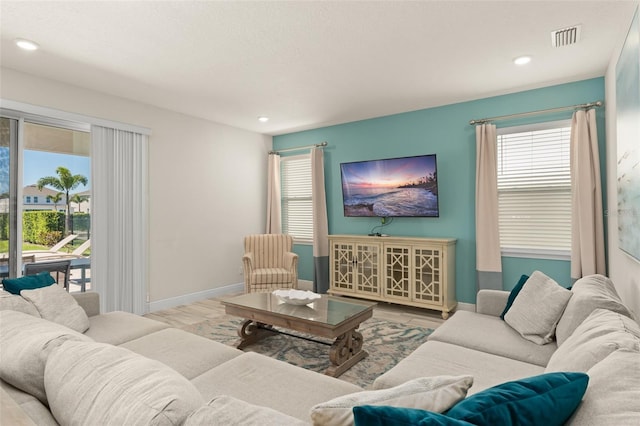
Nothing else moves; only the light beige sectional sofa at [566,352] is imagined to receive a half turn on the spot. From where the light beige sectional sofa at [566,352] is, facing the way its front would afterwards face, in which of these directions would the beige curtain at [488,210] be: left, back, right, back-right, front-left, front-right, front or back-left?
left

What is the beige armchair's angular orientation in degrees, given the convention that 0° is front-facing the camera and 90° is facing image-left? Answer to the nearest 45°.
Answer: approximately 0°

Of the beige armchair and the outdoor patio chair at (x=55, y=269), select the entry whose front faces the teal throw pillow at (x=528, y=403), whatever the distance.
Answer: the beige armchair

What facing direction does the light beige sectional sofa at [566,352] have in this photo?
to the viewer's left

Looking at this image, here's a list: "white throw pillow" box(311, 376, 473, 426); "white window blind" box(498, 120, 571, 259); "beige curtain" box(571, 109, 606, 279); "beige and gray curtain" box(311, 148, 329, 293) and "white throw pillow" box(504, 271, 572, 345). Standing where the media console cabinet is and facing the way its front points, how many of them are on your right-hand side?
1

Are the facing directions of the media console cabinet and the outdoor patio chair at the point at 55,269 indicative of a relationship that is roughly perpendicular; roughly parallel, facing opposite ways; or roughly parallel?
roughly perpendicular

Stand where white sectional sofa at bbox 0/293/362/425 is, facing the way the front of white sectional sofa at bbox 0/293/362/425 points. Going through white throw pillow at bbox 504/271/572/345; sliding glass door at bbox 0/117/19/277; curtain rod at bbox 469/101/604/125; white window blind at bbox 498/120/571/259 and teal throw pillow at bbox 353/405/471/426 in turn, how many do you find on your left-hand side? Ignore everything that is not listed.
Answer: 1

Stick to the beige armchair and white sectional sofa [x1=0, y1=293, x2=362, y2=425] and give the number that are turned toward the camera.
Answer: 1

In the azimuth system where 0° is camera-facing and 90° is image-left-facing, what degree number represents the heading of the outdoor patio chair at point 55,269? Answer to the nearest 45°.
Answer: approximately 180°

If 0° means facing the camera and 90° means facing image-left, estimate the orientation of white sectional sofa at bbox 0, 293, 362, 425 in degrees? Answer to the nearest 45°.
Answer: approximately 225°

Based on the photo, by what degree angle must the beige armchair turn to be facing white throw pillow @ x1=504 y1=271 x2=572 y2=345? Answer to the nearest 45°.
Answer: approximately 45° to its left

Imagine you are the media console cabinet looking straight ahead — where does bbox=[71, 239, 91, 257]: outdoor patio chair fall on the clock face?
The outdoor patio chair is roughly at 3 o'clock from the media console cabinet.

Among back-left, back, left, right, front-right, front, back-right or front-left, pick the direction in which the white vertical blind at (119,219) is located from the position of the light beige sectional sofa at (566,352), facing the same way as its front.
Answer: front

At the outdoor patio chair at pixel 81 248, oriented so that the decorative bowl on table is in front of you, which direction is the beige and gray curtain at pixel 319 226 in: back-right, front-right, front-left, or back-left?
front-left

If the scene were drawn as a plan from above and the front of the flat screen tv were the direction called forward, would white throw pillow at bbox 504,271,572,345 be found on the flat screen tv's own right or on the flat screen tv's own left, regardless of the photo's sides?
on the flat screen tv's own left

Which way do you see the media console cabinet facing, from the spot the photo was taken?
facing the viewer and to the left of the viewer
